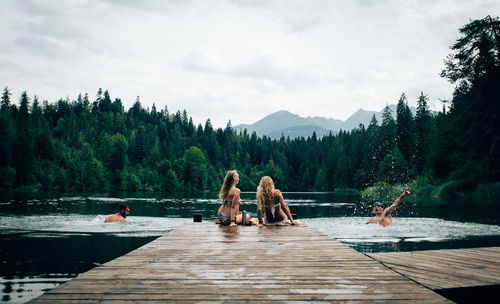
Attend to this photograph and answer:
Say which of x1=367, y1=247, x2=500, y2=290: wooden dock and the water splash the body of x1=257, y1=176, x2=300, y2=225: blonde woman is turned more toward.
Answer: the water splash

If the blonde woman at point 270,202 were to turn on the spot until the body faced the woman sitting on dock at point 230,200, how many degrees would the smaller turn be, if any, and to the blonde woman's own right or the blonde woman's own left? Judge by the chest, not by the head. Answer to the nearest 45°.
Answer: approximately 90° to the blonde woman's own left

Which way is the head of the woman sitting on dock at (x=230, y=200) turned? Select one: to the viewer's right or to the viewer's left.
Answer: to the viewer's right

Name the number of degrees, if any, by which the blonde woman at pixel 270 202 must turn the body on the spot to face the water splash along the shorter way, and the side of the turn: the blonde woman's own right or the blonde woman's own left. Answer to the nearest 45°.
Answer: approximately 45° to the blonde woman's own right

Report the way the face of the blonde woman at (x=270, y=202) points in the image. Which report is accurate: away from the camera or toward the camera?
away from the camera

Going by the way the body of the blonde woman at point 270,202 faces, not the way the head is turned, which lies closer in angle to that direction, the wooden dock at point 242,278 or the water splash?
the water splash

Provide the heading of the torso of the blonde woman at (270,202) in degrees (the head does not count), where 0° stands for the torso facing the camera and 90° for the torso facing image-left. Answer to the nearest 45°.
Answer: approximately 180°

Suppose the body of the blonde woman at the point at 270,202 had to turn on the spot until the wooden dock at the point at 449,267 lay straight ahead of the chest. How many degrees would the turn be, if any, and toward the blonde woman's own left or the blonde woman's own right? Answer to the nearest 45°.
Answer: approximately 135° to the blonde woman's own right
